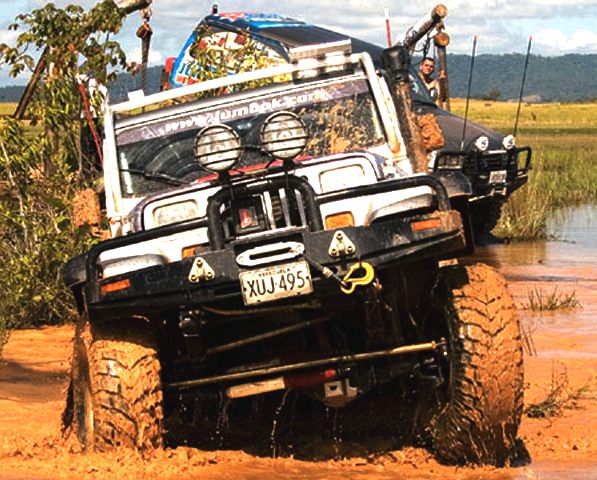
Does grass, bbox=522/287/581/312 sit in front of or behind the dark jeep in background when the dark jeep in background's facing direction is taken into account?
in front

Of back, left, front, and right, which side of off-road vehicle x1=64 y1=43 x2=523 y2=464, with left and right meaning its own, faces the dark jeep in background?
back

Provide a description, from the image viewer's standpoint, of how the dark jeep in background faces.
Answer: facing the viewer and to the right of the viewer

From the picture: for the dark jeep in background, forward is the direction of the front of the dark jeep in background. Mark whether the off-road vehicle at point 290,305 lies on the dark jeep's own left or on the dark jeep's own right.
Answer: on the dark jeep's own right

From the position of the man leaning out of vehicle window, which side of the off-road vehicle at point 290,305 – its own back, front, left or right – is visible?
back

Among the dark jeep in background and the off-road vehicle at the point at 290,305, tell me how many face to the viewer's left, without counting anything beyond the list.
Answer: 0

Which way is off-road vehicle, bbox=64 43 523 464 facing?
toward the camera
